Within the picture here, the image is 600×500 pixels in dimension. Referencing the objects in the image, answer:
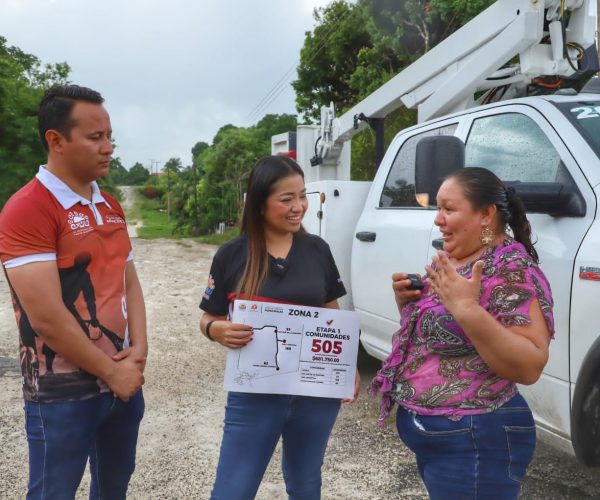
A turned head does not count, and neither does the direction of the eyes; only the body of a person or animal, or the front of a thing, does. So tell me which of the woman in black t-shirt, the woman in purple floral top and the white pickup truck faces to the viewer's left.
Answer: the woman in purple floral top

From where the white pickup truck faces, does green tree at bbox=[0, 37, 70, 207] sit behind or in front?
behind

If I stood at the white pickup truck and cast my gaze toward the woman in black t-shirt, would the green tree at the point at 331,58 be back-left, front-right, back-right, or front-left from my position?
back-right

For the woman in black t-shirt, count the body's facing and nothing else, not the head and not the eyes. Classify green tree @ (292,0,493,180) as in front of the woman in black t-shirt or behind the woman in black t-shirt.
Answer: behind

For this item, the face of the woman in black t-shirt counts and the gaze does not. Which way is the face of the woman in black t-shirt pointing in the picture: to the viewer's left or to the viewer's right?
to the viewer's right

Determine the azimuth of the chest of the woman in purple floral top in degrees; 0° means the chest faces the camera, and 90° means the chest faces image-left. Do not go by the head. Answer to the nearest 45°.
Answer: approximately 90°

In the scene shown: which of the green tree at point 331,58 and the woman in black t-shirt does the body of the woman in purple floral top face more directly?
the woman in black t-shirt

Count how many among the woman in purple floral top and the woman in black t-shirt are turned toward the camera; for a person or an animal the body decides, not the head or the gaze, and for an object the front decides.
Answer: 1

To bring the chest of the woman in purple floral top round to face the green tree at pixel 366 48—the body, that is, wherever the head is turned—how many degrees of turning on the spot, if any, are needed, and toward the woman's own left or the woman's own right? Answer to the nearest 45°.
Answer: approximately 90° to the woman's own right

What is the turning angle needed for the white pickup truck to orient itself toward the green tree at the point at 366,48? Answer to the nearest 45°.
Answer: approximately 135° to its left

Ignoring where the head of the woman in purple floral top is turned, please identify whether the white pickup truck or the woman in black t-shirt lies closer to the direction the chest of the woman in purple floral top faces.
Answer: the woman in black t-shirt

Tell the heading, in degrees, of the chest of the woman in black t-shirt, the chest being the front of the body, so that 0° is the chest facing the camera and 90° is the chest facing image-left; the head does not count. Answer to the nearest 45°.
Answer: approximately 0°
